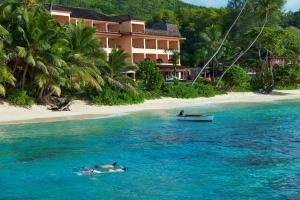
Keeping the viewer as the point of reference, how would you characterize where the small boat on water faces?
facing to the right of the viewer

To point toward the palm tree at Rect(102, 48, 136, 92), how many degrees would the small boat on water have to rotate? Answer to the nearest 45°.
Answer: approximately 135° to its left

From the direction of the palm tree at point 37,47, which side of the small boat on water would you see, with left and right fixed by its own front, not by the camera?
back

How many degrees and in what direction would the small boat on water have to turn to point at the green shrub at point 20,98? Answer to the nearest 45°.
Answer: approximately 180°

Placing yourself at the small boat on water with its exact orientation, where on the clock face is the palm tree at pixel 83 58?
The palm tree is roughly at 7 o'clock from the small boat on water.

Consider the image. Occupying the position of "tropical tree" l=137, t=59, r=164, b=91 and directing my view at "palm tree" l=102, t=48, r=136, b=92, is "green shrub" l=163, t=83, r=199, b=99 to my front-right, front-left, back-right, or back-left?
back-left

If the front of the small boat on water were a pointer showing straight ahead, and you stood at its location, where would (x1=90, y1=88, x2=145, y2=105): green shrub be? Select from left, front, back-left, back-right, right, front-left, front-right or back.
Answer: back-left

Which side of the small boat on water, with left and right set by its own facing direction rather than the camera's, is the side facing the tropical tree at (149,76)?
left

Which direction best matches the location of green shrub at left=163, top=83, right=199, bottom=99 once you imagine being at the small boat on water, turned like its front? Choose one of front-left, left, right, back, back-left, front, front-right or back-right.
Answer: left
